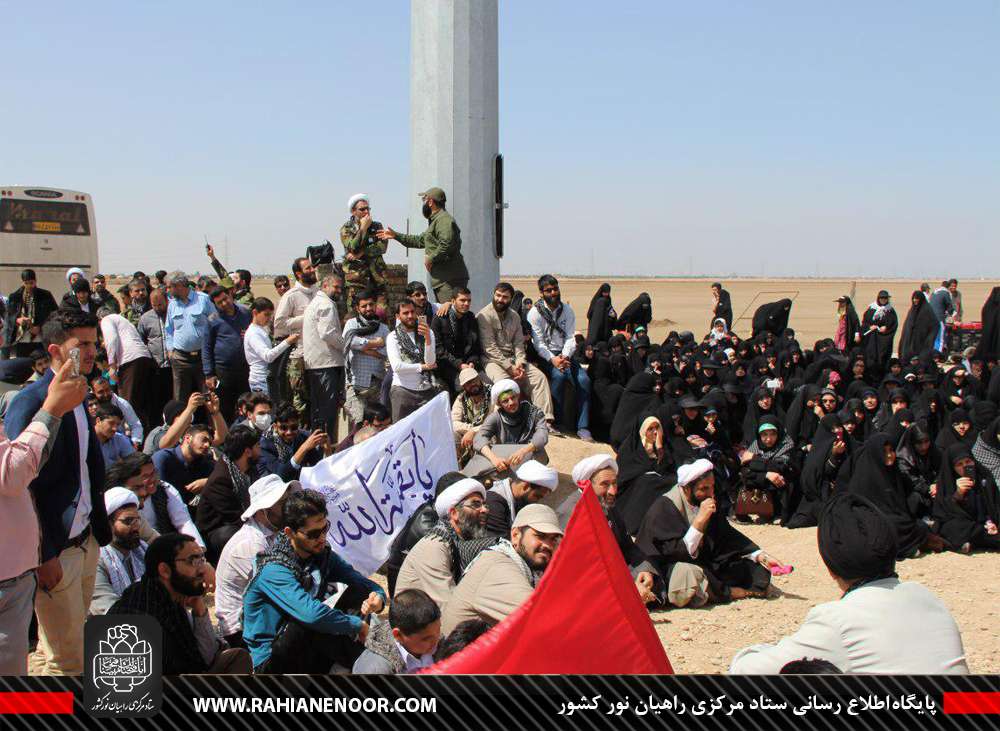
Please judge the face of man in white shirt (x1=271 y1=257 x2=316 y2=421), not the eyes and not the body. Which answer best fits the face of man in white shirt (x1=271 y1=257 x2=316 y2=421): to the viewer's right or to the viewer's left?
to the viewer's right

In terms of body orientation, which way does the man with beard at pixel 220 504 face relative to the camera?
to the viewer's right

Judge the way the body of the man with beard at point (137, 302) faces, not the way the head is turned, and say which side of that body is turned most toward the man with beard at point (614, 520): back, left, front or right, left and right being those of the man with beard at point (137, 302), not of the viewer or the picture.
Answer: front

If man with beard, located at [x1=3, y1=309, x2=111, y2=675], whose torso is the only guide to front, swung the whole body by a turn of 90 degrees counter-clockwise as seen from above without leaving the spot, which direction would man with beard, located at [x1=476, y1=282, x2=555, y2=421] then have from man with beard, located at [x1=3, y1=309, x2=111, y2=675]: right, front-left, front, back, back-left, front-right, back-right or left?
front

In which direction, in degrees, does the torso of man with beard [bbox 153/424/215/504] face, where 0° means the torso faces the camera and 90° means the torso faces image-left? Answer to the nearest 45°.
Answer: approximately 315°

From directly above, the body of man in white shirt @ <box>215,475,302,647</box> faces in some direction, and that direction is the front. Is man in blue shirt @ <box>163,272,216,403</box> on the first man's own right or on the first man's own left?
on the first man's own left

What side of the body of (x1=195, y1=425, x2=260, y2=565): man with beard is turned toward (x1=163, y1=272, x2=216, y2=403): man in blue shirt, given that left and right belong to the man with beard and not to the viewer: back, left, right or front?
left

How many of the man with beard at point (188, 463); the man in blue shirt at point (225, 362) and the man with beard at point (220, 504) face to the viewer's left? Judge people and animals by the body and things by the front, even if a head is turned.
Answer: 0

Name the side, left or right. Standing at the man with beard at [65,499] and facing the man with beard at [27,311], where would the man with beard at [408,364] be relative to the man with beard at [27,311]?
right

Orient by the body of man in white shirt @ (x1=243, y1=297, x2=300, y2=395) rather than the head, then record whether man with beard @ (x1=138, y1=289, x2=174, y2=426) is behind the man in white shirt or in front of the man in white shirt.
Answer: behind
